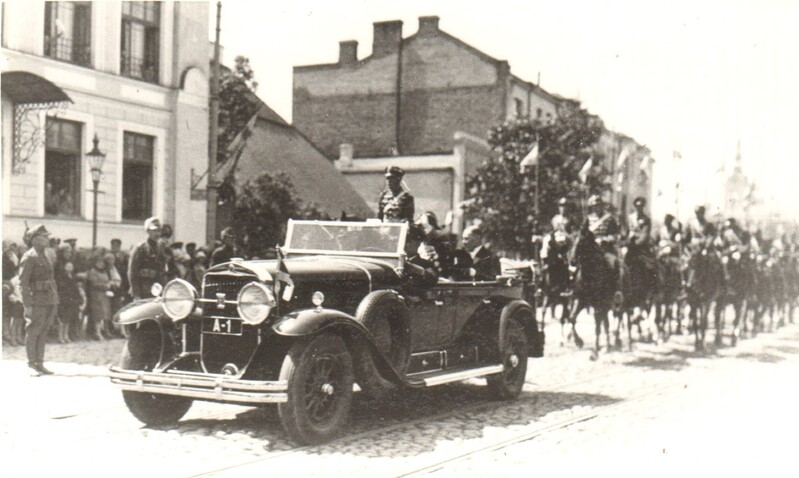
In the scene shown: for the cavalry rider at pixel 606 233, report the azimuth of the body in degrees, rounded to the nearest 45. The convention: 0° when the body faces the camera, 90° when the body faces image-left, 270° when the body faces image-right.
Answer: approximately 45°

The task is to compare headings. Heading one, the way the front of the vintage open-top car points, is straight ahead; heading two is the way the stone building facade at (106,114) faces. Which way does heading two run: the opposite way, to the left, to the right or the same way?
to the left

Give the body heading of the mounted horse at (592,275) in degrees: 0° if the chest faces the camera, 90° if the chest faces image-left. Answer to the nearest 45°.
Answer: approximately 45°

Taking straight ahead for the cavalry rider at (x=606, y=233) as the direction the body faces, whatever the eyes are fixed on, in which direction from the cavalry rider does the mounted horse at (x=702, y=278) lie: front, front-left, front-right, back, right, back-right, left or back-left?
back

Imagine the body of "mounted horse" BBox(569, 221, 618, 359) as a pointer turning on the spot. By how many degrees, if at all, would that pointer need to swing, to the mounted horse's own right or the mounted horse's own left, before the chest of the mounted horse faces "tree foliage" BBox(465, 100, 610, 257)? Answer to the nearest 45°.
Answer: approximately 135° to the mounted horse's own right

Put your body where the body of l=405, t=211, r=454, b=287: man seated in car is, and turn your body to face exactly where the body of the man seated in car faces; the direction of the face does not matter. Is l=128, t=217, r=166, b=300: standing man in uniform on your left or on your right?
on your right
